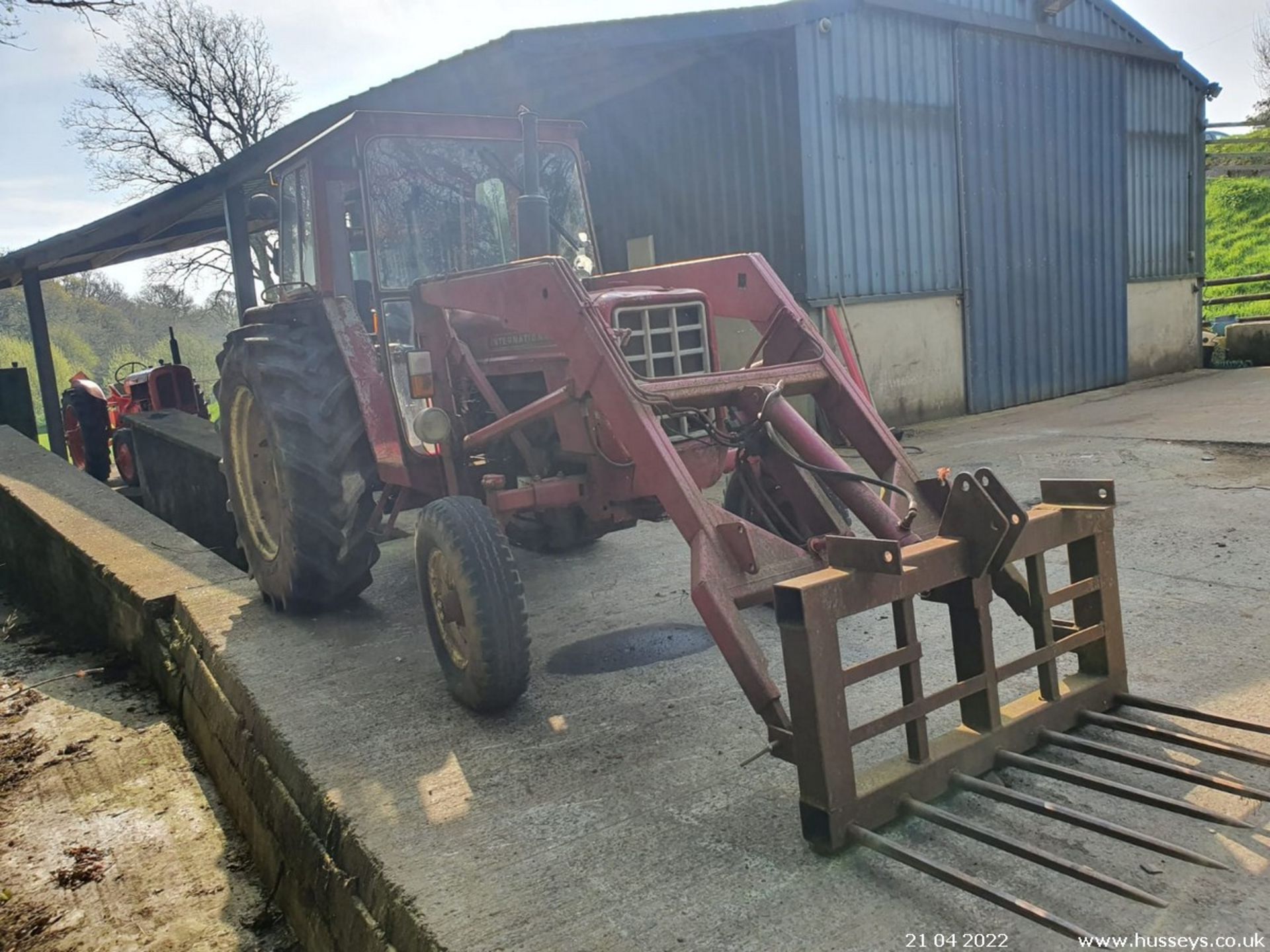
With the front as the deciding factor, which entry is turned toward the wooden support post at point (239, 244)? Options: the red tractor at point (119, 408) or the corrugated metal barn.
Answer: the red tractor

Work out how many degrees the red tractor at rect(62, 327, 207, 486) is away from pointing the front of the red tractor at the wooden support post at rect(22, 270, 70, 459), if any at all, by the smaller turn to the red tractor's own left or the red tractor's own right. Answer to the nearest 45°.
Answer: approximately 90° to the red tractor's own right

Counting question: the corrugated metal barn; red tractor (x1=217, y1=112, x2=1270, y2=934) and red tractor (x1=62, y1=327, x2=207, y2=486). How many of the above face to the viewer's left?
0

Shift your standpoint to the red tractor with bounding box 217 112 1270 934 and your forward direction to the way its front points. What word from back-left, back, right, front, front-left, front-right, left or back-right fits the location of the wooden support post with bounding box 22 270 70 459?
back

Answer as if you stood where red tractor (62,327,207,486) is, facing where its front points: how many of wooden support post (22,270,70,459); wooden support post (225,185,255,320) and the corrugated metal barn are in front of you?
2

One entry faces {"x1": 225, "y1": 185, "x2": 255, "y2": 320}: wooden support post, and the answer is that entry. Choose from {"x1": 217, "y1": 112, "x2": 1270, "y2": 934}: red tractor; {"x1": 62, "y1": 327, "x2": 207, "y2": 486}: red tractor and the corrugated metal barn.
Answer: {"x1": 62, "y1": 327, "x2": 207, "y2": 486}: red tractor

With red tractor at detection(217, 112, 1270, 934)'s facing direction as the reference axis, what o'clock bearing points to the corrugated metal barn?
The corrugated metal barn is roughly at 8 o'clock from the red tractor.

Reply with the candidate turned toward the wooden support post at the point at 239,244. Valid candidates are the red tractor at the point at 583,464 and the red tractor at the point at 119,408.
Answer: the red tractor at the point at 119,408

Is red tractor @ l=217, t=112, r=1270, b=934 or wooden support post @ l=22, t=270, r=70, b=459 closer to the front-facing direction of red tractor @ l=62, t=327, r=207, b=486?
the red tractor

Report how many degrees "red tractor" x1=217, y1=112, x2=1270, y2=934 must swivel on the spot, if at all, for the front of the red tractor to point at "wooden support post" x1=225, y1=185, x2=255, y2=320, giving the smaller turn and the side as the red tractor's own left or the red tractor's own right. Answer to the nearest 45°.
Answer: approximately 180°

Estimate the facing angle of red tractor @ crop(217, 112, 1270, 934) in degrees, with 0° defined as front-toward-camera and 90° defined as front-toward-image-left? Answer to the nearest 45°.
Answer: approximately 315°

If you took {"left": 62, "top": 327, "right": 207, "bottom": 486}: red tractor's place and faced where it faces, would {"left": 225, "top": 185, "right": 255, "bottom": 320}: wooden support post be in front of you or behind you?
in front
